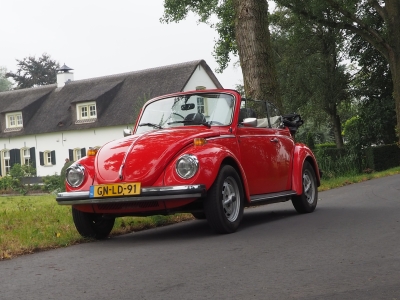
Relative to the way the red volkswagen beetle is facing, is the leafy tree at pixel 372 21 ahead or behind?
behind

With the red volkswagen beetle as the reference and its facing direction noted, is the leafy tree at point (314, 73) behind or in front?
behind

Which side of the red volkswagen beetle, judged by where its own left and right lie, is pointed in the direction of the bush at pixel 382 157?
back

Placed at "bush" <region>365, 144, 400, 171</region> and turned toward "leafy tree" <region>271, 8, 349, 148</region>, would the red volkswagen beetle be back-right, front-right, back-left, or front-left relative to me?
back-left

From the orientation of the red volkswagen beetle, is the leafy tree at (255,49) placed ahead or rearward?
rearward
